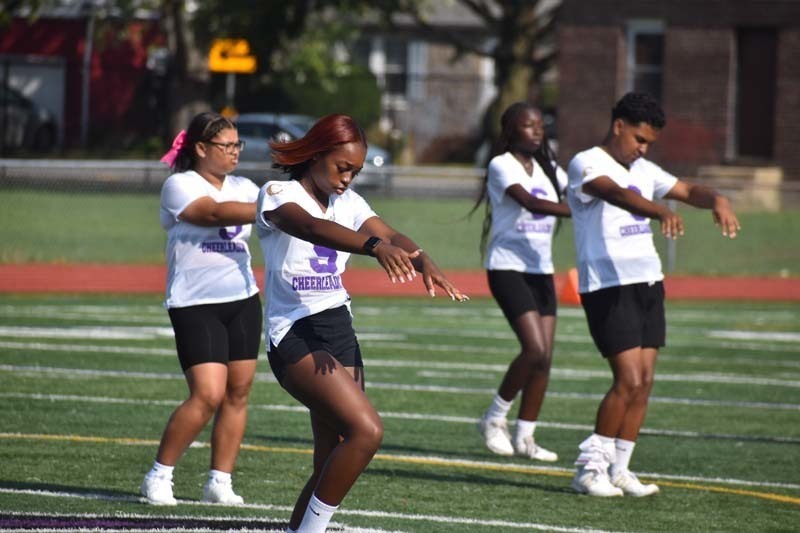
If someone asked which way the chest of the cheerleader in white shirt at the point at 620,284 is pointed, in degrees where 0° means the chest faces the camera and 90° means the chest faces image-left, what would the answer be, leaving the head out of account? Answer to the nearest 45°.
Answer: approximately 315°

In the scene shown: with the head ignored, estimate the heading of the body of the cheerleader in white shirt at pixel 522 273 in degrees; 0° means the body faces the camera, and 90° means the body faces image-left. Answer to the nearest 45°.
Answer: approximately 315°

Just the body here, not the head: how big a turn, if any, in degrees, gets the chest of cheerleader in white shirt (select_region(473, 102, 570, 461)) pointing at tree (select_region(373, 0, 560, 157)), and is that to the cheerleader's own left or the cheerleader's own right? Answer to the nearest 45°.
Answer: approximately 135° to the cheerleader's own left

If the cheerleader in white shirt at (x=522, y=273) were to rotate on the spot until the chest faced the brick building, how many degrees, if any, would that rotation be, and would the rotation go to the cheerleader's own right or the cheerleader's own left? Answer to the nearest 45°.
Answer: approximately 135° to the cheerleader's own left
